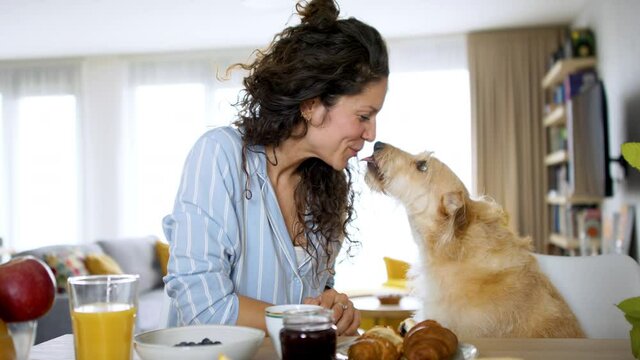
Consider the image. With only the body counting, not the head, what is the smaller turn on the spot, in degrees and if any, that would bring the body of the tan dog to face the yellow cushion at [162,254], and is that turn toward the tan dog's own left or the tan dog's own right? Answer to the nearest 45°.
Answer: approximately 45° to the tan dog's own right

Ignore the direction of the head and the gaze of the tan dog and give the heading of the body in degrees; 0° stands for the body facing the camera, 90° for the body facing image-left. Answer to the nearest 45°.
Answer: approximately 90°

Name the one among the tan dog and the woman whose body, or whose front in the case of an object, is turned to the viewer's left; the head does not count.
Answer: the tan dog

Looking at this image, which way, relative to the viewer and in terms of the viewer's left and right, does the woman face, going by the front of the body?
facing the viewer and to the right of the viewer

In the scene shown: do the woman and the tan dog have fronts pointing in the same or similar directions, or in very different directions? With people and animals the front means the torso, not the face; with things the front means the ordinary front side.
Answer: very different directions

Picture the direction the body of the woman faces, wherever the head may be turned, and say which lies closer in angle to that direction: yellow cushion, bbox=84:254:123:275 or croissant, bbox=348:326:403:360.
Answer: the croissant

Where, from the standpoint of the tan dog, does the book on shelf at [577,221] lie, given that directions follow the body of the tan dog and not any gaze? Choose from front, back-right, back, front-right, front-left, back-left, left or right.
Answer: right

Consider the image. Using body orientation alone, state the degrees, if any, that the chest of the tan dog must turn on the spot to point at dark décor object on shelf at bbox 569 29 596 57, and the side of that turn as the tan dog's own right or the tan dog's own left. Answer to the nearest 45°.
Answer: approximately 90° to the tan dog's own right

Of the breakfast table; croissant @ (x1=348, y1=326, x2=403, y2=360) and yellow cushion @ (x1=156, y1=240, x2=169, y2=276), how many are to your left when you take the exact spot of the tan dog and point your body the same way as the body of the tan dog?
2

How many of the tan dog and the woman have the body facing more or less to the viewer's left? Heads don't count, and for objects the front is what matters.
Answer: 1

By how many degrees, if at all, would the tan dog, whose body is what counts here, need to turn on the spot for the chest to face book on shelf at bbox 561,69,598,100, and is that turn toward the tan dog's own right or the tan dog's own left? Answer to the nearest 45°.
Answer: approximately 90° to the tan dog's own right

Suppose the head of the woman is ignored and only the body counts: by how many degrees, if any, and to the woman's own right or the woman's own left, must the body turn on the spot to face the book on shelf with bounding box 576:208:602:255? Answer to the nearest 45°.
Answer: approximately 90° to the woman's own left

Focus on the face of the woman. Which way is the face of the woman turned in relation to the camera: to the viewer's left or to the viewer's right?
to the viewer's right

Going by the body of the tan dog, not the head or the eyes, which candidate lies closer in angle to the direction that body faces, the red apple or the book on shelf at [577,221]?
the red apple
